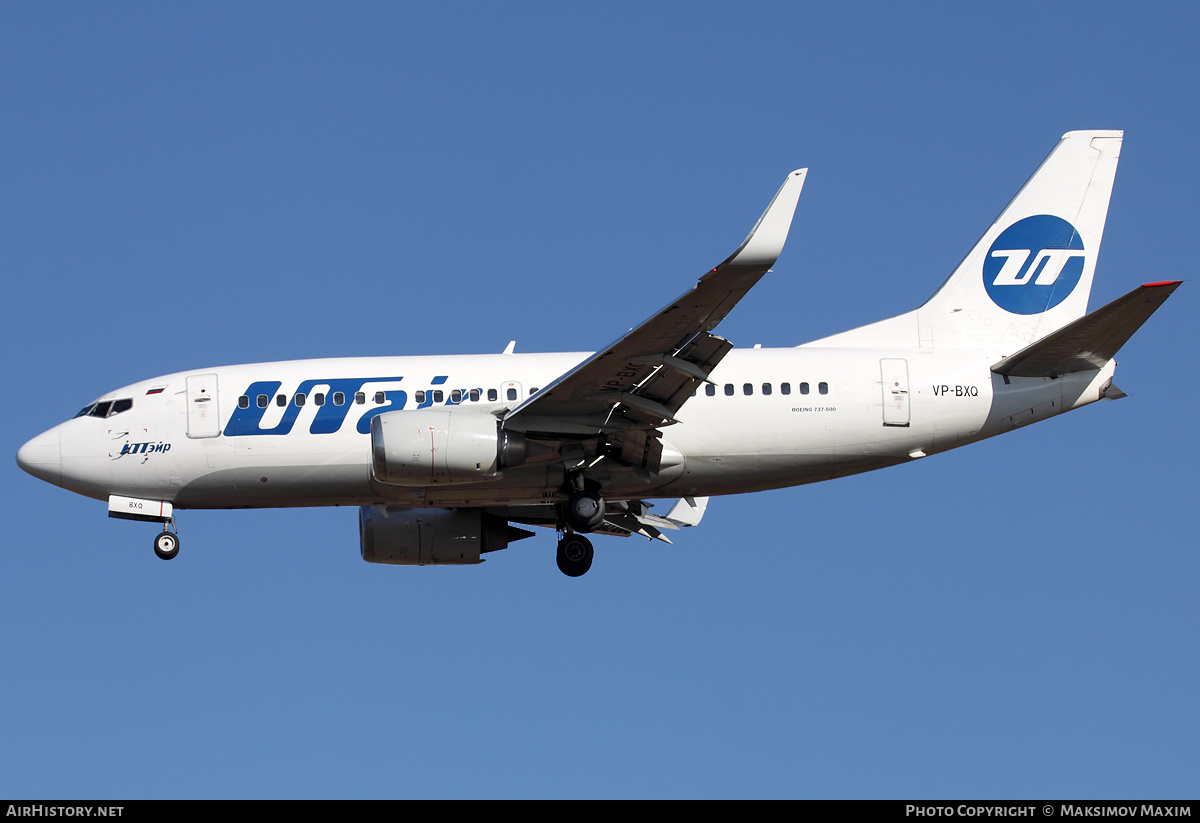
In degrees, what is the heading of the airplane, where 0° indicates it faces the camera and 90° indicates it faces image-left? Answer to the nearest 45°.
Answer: approximately 90°
